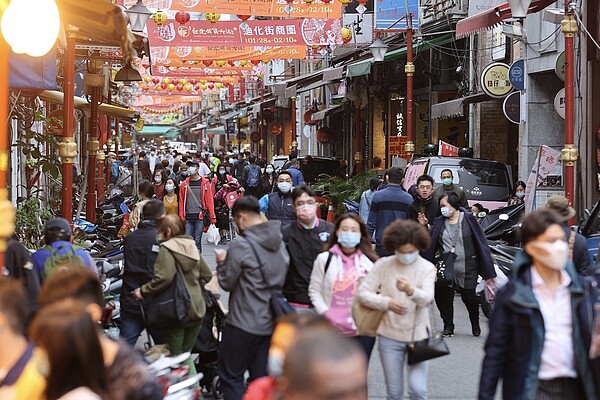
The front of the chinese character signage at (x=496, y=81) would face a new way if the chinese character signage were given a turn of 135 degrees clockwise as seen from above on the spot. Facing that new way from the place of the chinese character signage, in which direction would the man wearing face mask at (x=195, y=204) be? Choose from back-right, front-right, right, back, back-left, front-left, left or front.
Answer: left

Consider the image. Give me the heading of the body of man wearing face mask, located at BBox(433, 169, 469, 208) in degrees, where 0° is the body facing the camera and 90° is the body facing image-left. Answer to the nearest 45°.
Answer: approximately 0°

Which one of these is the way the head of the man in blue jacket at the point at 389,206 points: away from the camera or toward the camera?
away from the camera

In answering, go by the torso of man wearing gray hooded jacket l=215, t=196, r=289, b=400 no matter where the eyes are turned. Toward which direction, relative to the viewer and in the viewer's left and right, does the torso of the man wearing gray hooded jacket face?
facing away from the viewer and to the left of the viewer

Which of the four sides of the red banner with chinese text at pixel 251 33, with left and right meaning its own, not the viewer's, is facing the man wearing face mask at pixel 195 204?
front

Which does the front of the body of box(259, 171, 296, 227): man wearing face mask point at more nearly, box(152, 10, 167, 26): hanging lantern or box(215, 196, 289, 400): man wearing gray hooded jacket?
the man wearing gray hooded jacket

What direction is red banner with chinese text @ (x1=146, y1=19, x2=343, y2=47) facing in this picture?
toward the camera

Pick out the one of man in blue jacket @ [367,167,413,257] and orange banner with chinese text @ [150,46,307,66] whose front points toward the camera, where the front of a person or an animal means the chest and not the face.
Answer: the orange banner with chinese text

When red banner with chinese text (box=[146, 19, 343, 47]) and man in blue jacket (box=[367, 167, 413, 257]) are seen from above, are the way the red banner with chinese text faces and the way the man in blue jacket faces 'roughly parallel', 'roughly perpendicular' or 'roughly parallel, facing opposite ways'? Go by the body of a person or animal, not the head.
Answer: roughly parallel, facing opposite ways

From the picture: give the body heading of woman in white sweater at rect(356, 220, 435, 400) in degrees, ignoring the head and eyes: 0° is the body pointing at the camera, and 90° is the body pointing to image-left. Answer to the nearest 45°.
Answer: approximately 0°

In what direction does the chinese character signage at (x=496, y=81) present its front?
toward the camera

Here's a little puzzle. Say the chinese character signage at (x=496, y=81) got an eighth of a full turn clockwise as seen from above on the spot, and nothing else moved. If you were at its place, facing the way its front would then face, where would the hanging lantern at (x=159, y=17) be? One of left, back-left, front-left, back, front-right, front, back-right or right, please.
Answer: front-right

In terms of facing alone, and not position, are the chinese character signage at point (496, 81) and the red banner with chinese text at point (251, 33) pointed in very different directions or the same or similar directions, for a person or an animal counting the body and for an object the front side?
same or similar directions

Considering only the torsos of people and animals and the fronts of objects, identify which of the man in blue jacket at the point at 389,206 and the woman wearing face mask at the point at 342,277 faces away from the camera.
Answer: the man in blue jacket

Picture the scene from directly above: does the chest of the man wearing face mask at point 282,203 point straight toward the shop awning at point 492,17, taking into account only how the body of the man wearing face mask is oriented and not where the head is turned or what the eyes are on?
no
